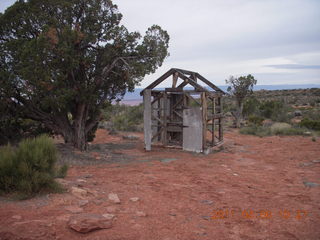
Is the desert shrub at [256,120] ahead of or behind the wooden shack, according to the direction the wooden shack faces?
behind

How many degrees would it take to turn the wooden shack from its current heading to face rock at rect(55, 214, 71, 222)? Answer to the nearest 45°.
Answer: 0° — it already faces it

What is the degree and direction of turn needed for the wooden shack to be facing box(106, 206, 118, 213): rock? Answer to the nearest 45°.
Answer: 0° — it already faces it

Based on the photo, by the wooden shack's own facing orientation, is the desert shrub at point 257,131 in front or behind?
behind

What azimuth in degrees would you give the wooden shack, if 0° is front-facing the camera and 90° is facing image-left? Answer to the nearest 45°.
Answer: approximately 0°

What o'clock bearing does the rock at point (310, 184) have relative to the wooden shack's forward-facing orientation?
The rock is roughly at 11 o'clock from the wooden shack.

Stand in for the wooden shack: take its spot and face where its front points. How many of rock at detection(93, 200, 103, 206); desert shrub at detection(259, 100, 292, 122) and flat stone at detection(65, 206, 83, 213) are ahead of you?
2

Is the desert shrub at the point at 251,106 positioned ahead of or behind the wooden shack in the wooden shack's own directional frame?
behind
